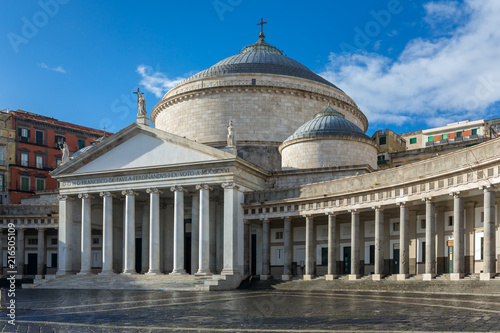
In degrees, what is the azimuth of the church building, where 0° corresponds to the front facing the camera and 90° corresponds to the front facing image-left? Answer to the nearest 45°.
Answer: approximately 45°
